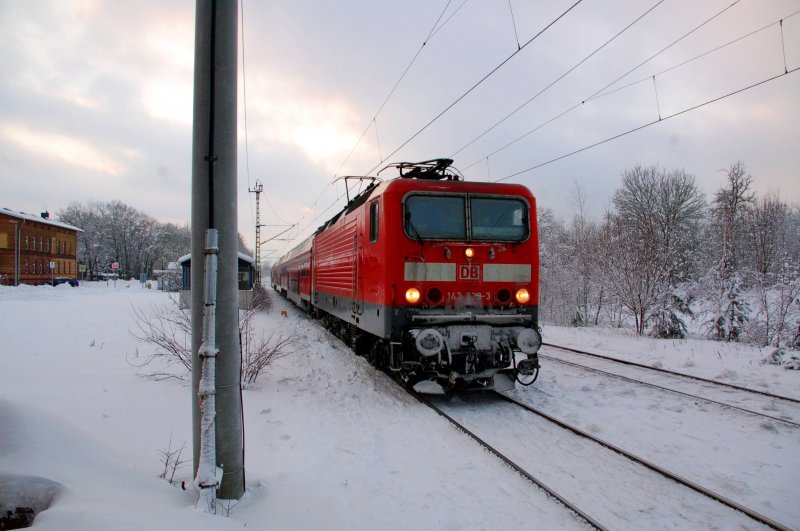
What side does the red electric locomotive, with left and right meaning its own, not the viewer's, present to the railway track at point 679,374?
left

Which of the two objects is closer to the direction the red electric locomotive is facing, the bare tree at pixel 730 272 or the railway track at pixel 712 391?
the railway track

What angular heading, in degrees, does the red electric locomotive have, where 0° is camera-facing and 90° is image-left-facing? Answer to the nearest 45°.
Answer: approximately 315°

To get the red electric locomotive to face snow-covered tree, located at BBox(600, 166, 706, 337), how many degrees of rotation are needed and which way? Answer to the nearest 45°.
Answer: approximately 90° to its left

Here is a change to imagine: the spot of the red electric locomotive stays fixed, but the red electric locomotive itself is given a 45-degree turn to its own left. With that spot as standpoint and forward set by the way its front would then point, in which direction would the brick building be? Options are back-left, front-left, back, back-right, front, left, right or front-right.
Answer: back-left

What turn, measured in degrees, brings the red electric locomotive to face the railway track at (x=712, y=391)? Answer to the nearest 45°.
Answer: approximately 45° to its left

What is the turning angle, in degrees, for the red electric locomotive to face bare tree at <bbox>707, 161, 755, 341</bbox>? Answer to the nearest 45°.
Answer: approximately 90° to its left

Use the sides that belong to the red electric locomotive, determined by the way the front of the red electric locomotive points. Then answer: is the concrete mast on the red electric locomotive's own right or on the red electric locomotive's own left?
on the red electric locomotive's own right
